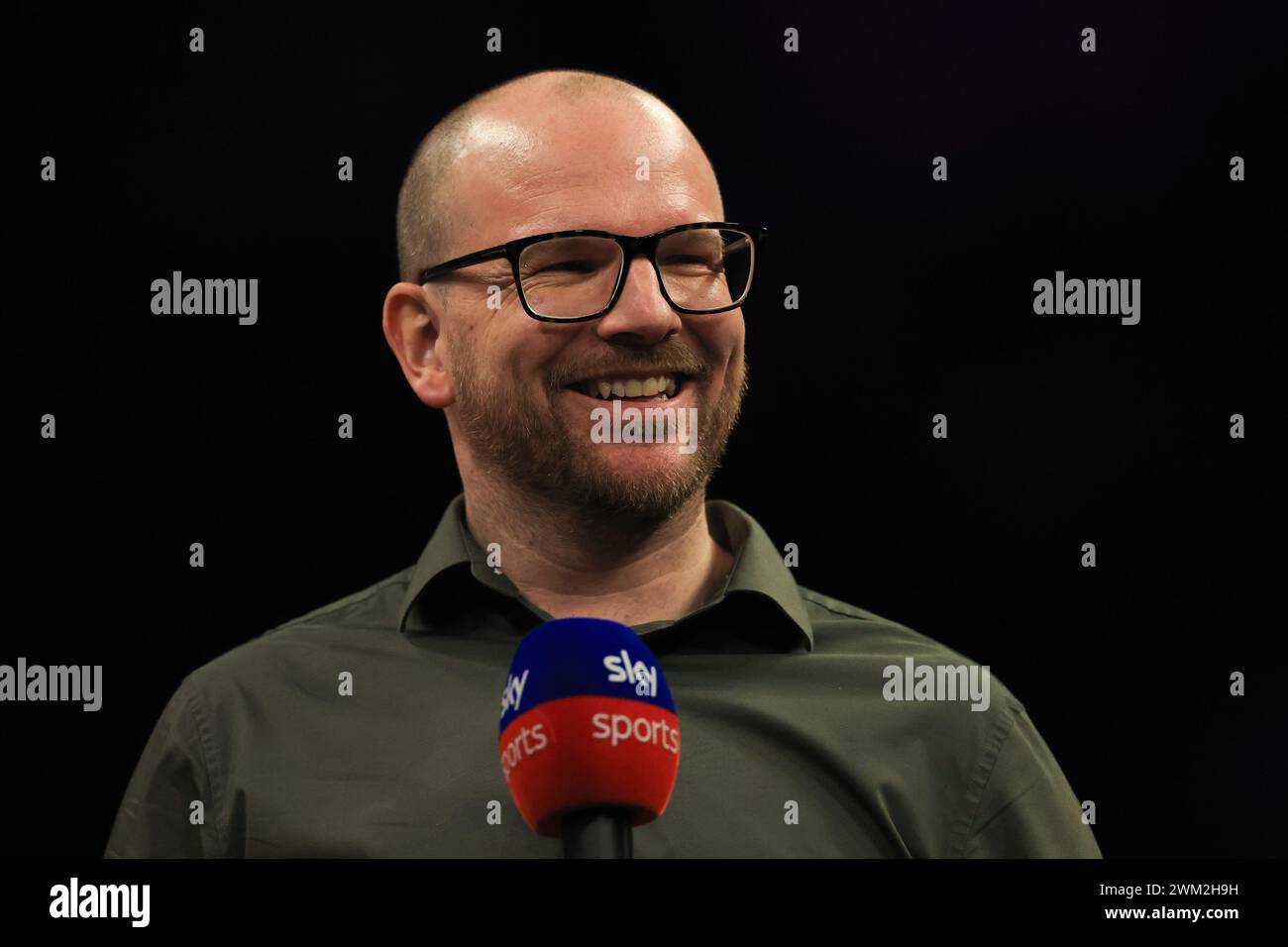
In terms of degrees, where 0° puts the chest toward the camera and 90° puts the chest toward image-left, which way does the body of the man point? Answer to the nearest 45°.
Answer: approximately 0°

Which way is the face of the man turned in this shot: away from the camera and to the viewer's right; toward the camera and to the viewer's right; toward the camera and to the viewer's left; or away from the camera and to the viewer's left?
toward the camera and to the viewer's right
